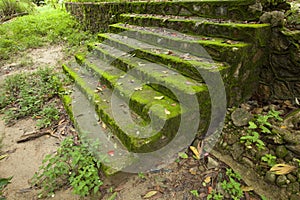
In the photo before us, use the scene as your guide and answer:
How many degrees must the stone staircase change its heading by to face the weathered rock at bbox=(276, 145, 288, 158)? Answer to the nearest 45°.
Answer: approximately 90° to its left

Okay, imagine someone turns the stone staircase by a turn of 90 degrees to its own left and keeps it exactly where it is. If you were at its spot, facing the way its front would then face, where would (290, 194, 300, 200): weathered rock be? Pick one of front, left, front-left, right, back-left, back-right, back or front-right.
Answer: front

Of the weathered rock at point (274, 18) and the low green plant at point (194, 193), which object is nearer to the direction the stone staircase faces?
the low green plant

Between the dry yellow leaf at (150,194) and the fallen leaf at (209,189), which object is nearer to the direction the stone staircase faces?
the dry yellow leaf

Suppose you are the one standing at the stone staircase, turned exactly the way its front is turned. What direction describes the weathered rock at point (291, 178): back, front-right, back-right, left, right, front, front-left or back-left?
left

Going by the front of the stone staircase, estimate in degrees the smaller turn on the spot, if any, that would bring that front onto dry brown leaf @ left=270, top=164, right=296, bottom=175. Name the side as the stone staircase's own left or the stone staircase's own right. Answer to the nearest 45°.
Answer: approximately 90° to the stone staircase's own left

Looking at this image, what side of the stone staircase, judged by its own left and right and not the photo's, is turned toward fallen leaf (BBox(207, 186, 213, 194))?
left

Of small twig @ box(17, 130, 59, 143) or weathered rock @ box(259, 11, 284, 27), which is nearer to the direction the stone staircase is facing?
the small twig

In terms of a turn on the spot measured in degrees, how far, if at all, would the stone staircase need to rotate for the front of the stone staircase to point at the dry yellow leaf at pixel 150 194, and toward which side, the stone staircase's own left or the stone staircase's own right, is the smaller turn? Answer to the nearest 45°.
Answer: approximately 45° to the stone staircase's own left

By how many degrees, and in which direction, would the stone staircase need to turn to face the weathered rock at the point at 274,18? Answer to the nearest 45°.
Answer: approximately 135° to its left

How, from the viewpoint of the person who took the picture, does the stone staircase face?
facing the viewer and to the left of the viewer

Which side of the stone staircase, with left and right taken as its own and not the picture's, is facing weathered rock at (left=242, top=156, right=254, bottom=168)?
left

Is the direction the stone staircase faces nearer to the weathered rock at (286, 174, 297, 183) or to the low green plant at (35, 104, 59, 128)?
the low green plant

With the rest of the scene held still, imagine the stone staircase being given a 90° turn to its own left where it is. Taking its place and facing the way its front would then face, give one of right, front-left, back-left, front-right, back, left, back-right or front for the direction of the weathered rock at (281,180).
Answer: front

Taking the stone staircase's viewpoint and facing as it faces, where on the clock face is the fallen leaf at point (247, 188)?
The fallen leaf is roughly at 9 o'clock from the stone staircase.
